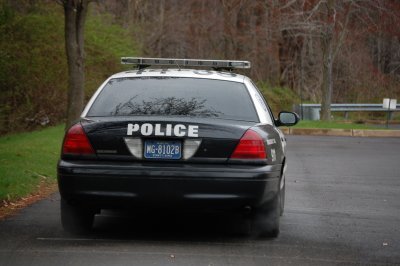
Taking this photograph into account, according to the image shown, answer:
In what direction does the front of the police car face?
away from the camera

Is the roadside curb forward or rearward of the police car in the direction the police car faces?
forward
